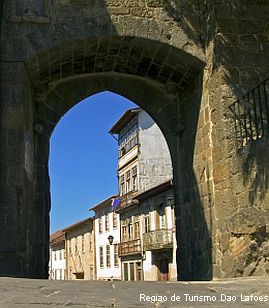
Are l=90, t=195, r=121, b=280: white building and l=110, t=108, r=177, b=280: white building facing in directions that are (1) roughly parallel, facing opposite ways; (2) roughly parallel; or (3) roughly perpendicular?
roughly parallel

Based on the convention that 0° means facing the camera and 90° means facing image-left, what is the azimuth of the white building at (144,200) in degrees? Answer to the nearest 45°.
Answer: approximately 45°

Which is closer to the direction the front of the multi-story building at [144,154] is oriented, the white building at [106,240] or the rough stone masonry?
the rough stone masonry

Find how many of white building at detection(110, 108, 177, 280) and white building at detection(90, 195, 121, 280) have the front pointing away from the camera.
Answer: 0

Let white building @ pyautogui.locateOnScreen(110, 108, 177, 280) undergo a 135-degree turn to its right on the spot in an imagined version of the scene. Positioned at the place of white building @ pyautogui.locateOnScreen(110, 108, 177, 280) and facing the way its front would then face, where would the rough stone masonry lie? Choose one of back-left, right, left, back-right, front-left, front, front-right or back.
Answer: back

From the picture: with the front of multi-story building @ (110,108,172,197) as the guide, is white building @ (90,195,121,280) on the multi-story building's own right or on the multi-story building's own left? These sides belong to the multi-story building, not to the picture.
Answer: on the multi-story building's own right

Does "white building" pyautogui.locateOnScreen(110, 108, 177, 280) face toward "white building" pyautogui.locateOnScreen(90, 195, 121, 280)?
no

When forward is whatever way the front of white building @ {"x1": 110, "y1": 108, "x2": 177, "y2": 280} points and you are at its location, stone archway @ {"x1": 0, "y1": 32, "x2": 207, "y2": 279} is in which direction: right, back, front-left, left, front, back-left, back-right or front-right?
front-left

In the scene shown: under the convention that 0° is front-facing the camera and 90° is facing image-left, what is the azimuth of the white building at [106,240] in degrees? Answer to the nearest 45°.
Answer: approximately 45°

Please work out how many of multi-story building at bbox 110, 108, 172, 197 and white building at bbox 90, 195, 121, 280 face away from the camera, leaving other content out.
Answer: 0

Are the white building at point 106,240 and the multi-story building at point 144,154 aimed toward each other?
no

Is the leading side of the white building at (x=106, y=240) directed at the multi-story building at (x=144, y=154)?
no

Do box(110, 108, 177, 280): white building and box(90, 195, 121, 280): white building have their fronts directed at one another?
no

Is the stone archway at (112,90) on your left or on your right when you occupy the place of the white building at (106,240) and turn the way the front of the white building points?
on your left

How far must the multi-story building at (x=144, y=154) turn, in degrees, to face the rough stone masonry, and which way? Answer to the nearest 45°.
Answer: approximately 45° to its left

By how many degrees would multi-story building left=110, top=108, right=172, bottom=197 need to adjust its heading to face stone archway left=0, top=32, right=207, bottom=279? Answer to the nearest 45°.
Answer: approximately 45° to its left

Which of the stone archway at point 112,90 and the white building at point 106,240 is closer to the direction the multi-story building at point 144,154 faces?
the stone archway
